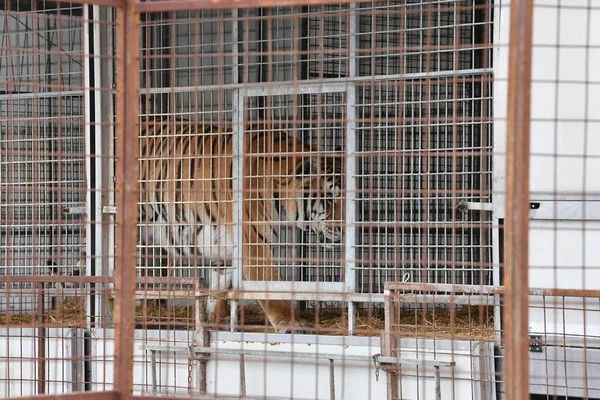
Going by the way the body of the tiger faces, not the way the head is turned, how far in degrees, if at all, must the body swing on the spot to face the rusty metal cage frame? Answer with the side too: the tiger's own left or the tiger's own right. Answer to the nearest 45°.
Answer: approximately 90° to the tiger's own right

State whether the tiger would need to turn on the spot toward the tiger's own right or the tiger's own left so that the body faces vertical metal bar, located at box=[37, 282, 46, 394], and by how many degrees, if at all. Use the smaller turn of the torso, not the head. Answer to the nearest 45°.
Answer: approximately 135° to the tiger's own right

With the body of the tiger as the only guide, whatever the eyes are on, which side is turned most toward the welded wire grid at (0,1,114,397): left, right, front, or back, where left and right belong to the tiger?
back

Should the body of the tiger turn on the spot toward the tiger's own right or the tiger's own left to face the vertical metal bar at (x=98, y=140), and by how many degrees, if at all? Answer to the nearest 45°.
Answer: approximately 180°

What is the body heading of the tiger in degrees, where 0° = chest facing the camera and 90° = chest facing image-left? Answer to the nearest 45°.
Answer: approximately 270°
